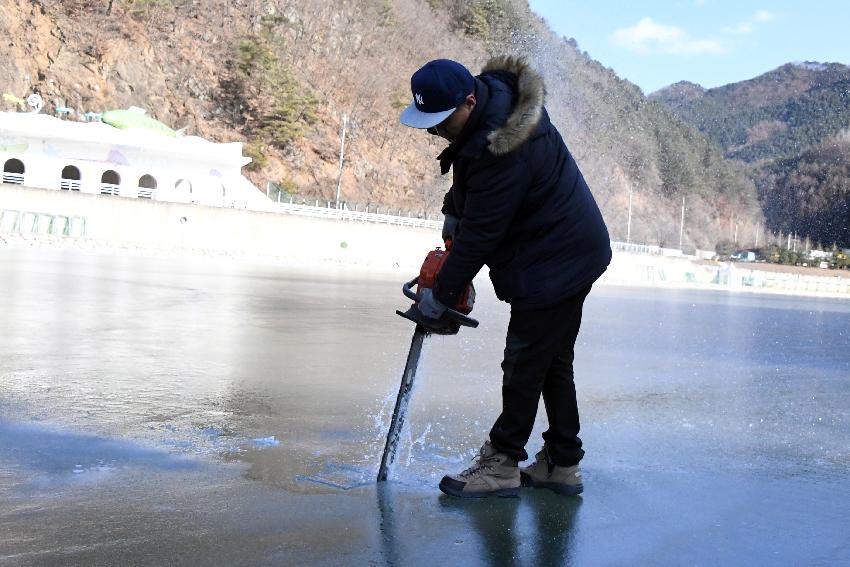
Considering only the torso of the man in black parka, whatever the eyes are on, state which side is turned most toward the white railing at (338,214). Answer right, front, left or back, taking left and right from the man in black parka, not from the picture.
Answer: right

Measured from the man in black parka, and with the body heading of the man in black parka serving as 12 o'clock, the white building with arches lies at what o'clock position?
The white building with arches is roughly at 2 o'clock from the man in black parka.

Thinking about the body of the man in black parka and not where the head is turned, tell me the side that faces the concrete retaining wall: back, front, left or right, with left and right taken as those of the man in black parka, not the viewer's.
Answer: right

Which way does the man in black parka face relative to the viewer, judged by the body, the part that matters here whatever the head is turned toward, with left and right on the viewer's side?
facing to the left of the viewer
